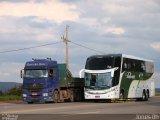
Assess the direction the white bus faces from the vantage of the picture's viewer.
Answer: facing the viewer and to the left of the viewer

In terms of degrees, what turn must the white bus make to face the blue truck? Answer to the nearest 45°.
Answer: approximately 45° to its right

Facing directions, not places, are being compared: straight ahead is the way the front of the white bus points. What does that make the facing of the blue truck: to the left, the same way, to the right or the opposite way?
the same way

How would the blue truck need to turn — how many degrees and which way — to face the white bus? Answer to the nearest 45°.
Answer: approximately 135° to its left

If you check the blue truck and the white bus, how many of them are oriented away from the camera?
0
